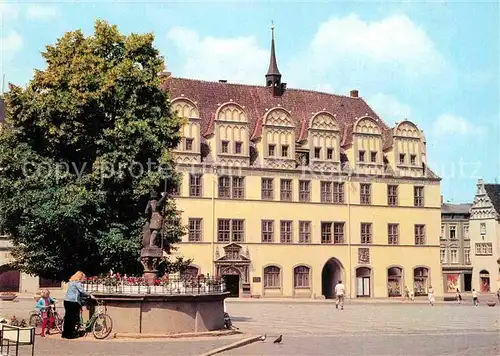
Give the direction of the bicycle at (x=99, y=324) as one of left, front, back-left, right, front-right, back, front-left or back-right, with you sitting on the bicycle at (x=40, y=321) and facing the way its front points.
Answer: front-right

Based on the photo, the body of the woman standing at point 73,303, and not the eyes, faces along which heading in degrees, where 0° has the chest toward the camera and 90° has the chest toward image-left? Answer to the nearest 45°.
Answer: approximately 270°

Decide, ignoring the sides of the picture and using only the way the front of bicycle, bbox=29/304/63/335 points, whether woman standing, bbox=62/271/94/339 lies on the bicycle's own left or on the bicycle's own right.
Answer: on the bicycle's own right

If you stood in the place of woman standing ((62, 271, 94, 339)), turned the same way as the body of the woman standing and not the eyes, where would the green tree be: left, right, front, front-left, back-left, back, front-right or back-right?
left

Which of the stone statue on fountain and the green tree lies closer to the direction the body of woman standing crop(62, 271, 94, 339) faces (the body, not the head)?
the stone statue on fountain

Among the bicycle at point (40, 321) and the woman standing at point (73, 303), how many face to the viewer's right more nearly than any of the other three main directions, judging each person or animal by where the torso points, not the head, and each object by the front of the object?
2

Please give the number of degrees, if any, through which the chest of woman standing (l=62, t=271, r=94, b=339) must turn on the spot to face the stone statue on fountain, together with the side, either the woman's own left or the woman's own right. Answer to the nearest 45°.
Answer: approximately 45° to the woman's own left

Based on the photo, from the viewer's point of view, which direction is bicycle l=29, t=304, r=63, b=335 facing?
to the viewer's right
